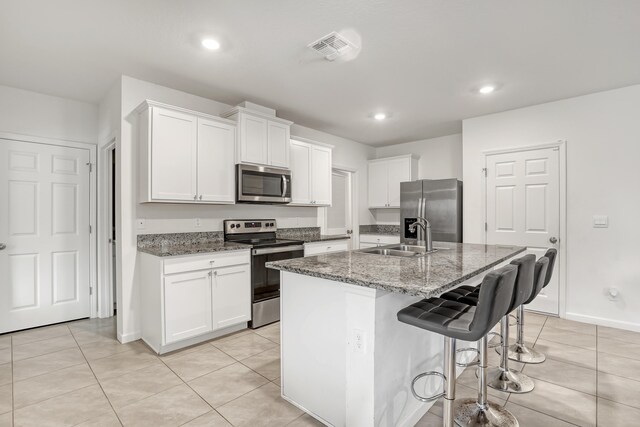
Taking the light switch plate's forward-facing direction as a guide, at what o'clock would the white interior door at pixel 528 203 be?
The white interior door is roughly at 3 o'clock from the light switch plate.

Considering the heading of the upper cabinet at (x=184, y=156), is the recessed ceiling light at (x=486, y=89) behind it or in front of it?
in front

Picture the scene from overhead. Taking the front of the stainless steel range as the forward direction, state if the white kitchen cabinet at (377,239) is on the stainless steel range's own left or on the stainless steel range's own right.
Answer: on the stainless steel range's own left

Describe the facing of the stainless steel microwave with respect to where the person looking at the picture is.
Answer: facing the viewer and to the right of the viewer

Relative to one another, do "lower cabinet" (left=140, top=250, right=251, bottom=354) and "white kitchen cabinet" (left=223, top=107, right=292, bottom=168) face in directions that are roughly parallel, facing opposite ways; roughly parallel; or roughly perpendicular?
roughly parallel

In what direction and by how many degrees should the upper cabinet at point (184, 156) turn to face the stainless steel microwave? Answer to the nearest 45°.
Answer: approximately 45° to its left

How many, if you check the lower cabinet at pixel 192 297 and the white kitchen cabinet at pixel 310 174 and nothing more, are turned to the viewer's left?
0

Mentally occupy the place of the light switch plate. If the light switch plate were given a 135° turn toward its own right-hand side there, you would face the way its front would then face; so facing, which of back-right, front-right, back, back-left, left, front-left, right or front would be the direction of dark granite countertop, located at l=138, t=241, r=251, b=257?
left

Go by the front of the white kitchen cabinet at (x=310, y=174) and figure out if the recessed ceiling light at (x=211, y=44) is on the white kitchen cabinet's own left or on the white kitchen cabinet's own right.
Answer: on the white kitchen cabinet's own right

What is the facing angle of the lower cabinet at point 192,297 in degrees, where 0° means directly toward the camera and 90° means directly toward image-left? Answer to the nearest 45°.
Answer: approximately 315°

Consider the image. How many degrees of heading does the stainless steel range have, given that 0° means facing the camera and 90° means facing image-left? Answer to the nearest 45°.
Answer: approximately 315°

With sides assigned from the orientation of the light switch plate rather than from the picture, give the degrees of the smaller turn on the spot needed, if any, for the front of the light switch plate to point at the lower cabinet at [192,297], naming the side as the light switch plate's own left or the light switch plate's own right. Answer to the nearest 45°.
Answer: approximately 45° to the light switch plate's own right

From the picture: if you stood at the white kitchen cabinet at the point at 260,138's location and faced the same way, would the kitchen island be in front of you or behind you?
in front

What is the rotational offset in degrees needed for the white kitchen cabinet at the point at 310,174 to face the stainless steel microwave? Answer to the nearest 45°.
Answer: approximately 90° to its right
